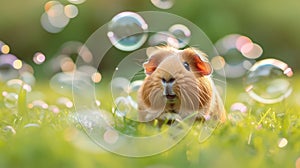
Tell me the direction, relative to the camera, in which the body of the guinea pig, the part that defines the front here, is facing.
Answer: toward the camera

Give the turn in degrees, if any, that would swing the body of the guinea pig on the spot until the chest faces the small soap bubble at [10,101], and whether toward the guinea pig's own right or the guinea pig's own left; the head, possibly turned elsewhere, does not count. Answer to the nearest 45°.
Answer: approximately 135° to the guinea pig's own right
